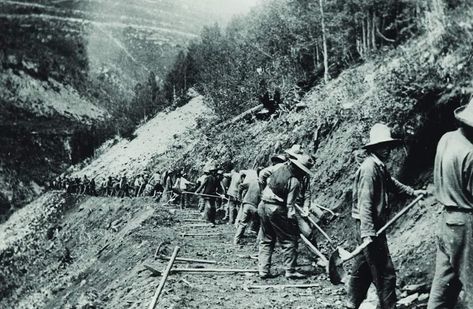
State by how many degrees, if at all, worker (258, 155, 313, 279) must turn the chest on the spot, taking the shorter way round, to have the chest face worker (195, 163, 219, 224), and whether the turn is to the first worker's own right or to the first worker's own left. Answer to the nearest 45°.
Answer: approximately 45° to the first worker's own left

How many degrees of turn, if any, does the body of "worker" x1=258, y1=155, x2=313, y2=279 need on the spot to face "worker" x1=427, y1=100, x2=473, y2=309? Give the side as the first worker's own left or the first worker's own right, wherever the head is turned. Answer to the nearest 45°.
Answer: approximately 135° to the first worker's own right
